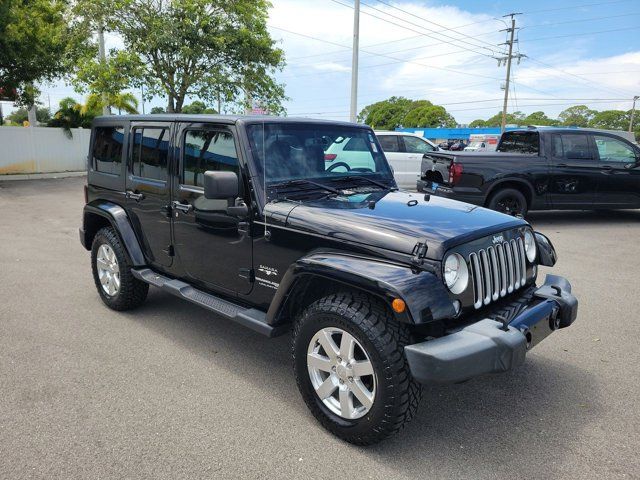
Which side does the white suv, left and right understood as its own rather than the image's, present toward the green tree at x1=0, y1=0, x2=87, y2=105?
back

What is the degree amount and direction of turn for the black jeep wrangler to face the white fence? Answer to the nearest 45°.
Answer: approximately 180°

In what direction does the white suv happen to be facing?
to the viewer's right

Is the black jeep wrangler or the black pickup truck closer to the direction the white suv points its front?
the black pickup truck

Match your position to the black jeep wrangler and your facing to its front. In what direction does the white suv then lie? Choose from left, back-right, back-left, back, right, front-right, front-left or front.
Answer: back-left

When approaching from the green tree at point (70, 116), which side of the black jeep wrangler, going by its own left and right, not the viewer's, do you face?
back

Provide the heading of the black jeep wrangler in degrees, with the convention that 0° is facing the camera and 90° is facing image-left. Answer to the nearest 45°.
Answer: approximately 315°
